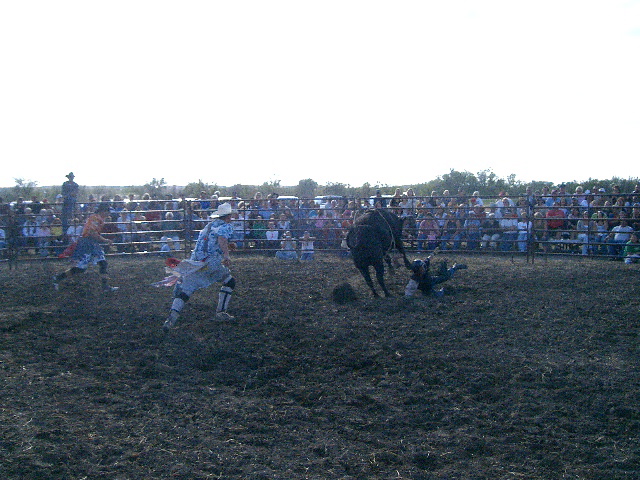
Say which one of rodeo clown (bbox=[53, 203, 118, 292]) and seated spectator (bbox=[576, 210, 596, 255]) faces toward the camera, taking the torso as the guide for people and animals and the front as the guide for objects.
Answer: the seated spectator

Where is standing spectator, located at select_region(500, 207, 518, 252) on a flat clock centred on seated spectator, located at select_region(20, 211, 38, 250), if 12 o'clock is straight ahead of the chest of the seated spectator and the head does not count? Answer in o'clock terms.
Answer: The standing spectator is roughly at 10 o'clock from the seated spectator.

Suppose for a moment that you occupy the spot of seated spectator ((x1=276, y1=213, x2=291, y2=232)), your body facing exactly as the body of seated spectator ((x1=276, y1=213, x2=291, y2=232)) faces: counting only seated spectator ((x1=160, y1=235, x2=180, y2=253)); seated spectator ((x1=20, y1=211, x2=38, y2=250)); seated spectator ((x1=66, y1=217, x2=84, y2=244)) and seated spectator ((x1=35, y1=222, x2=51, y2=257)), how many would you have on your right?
4

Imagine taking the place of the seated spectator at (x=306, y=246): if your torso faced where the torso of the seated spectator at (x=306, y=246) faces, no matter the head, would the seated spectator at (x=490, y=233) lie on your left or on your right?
on your left

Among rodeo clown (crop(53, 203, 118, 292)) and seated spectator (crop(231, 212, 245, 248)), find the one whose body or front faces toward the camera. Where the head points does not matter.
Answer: the seated spectator

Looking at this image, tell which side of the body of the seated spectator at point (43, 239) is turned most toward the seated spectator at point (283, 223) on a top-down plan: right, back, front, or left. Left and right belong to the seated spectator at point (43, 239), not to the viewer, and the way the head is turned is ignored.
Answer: left

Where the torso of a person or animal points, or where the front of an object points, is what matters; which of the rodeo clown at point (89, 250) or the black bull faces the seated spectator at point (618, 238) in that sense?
the rodeo clown

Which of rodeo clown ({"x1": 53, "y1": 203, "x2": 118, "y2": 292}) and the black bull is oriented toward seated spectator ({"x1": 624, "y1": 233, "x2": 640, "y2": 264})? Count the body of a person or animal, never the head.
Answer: the rodeo clown

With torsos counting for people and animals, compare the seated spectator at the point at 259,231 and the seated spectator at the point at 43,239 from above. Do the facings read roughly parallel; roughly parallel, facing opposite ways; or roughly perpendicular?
roughly parallel

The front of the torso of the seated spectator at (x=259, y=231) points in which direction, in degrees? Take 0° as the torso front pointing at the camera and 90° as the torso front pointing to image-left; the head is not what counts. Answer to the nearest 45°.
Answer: approximately 0°

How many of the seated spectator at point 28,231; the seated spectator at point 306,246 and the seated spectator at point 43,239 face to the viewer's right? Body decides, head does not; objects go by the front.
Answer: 0

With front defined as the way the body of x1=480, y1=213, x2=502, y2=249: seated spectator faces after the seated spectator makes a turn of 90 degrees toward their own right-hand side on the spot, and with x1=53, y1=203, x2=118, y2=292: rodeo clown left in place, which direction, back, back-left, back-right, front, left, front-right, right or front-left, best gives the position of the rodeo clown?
front-left

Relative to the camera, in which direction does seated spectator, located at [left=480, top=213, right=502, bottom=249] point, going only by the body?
toward the camera

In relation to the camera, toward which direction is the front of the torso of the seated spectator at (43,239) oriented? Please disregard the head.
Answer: toward the camera

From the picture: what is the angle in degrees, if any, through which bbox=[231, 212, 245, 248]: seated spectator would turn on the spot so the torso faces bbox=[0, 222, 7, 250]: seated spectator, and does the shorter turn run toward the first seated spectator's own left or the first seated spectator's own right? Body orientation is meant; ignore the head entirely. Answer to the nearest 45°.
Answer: approximately 90° to the first seated spectator's own right
